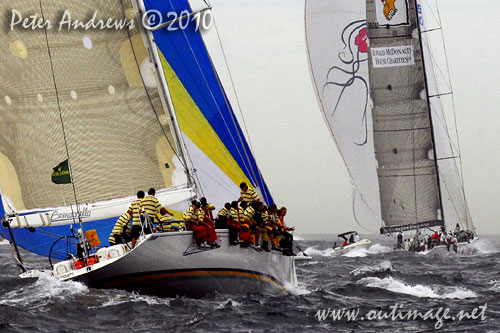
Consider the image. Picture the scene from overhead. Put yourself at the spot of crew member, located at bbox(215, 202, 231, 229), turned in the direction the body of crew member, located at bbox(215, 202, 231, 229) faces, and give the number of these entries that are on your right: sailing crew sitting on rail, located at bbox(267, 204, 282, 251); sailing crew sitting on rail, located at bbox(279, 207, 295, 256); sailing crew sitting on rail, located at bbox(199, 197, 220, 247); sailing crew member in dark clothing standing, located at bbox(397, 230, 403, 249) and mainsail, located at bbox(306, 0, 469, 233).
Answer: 1

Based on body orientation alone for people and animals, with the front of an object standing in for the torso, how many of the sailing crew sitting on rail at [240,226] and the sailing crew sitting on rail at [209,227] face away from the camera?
0

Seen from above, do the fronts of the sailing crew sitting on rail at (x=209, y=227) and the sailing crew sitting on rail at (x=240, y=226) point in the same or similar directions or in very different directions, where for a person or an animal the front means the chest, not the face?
same or similar directions

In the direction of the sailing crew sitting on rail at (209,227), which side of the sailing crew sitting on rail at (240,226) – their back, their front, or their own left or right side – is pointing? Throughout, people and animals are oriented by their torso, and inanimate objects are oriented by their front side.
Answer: right

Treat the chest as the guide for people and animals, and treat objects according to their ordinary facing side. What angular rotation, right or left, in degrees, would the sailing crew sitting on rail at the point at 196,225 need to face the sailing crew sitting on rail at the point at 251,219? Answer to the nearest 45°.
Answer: approximately 90° to their left

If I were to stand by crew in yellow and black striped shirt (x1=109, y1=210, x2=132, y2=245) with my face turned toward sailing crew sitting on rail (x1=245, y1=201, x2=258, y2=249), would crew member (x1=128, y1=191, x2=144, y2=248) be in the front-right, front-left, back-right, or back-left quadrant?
front-right

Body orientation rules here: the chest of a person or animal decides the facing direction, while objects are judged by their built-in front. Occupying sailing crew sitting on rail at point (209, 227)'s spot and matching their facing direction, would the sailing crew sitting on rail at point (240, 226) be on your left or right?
on your left

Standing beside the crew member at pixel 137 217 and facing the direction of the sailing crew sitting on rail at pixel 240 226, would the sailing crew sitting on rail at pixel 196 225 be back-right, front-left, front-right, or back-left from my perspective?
front-right

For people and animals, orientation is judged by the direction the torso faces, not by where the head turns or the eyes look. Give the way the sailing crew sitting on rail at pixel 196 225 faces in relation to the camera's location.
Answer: facing the viewer and to the right of the viewer

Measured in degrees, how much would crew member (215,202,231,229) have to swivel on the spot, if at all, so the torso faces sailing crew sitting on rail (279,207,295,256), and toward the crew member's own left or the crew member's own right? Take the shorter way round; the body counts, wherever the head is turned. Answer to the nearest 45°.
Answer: approximately 45° to the crew member's own left

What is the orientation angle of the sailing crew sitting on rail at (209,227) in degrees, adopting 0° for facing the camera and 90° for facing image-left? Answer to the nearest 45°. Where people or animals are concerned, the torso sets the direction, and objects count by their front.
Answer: approximately 315°
